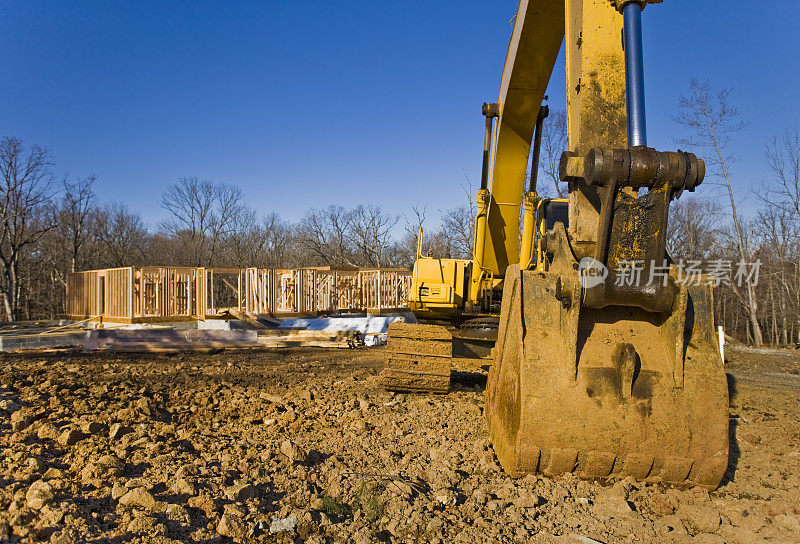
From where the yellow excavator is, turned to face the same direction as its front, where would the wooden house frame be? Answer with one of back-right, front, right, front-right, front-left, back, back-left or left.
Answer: back-right

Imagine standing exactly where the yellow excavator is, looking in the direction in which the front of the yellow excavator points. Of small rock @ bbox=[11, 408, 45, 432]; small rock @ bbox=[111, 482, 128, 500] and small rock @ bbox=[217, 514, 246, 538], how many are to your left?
0

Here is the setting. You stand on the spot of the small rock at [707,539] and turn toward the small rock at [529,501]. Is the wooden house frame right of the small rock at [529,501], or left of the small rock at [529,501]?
right

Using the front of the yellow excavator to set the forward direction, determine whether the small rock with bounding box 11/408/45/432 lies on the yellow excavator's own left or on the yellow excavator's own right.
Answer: on the yellow excavator's own right

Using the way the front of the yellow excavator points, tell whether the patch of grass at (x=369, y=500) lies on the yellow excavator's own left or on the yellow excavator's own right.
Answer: on the yellow excavator's own right

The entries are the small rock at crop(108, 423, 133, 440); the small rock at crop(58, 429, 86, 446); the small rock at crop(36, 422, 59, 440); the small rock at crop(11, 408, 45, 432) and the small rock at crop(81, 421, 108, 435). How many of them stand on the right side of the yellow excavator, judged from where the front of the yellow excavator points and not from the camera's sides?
5

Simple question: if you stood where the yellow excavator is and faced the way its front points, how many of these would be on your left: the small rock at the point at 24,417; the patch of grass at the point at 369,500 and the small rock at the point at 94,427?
0

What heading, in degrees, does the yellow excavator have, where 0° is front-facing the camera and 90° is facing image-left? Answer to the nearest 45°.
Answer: approximately 0°

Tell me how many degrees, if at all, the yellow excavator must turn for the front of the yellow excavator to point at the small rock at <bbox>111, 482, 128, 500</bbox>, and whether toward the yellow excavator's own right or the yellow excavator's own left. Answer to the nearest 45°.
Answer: approximately 90° to the yellow excavator's own right

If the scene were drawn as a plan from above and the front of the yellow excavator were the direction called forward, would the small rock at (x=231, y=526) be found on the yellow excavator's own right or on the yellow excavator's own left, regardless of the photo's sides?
on the yellow excavator's own right

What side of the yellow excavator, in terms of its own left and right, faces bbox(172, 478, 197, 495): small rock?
front
